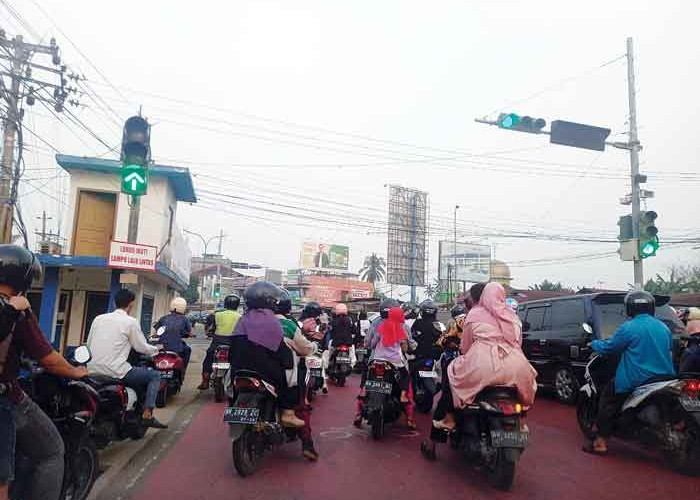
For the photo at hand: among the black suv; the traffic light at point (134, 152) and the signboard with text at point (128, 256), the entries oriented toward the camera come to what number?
2

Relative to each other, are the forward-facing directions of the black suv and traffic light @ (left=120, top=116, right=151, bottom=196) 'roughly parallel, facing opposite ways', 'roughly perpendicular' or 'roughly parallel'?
roughly parallel, facing opposite ways

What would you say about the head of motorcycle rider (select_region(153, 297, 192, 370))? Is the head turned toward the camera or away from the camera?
away from the camera

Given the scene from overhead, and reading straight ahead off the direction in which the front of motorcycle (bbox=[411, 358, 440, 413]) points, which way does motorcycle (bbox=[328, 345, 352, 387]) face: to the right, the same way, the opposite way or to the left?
the same way

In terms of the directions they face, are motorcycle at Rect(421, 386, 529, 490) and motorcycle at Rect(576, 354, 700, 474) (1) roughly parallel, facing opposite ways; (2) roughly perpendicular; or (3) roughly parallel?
roughly parallel

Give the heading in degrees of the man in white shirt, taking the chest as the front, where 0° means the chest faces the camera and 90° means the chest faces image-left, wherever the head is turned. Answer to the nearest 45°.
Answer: approximately 225°

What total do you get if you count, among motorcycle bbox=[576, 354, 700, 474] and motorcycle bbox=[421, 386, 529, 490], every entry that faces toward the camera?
0

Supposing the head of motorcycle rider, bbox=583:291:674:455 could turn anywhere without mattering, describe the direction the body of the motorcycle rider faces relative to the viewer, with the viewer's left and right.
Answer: facing away from the viewer and to the left of the viewer

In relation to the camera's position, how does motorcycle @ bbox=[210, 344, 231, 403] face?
facing away from the viewer

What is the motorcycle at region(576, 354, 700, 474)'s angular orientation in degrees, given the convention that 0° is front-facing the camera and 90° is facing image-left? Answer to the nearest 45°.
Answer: approximately 135°

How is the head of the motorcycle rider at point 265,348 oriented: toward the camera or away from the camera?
away from the camera

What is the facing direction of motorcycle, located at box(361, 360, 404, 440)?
away from the camera

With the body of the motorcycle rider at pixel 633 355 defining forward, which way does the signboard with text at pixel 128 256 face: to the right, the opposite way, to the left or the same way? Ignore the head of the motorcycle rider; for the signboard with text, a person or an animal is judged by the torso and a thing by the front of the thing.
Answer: the opposite way

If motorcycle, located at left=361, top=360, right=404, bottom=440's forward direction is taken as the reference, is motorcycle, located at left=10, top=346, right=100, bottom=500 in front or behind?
behind

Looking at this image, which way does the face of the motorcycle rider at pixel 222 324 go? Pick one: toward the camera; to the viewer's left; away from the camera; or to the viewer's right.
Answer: away from the camera

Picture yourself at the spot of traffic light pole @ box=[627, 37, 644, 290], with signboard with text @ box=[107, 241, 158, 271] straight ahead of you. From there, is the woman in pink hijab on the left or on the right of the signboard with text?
left

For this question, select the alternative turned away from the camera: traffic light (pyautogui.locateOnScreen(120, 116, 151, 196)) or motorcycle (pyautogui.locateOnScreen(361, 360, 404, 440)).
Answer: the motorcycle

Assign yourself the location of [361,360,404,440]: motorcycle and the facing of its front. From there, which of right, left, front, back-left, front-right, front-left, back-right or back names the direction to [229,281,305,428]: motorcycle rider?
back-left

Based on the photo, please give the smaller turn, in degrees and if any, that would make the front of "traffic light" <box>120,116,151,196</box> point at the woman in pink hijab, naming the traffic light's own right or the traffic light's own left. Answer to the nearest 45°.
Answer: approximately 45° to the traffic light's own left

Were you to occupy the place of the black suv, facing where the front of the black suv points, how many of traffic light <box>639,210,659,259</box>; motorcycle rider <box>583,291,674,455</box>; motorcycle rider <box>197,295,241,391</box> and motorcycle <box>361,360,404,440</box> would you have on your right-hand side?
1
